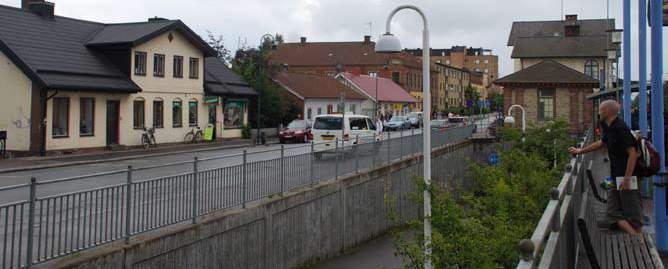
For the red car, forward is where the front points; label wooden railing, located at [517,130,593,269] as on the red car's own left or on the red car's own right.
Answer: on the red car's own left

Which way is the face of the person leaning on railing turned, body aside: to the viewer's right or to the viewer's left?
to the viewer's left

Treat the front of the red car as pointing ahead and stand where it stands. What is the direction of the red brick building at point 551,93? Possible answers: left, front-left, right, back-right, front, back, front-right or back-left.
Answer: back-left

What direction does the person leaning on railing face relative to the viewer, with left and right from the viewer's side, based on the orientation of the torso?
facing to the left of the viewer

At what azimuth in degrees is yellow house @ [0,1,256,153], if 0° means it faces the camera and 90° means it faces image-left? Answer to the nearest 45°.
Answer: approximately 315°

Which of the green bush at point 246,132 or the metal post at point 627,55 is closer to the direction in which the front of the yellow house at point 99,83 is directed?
the metal post
